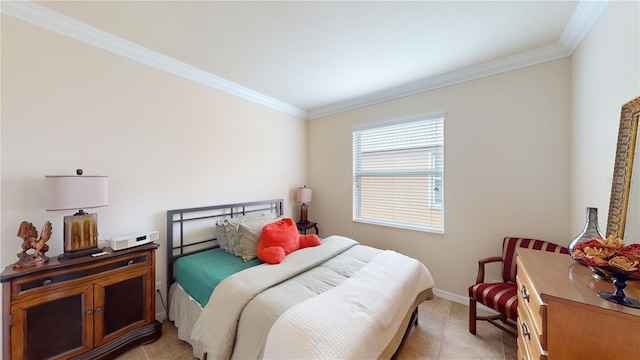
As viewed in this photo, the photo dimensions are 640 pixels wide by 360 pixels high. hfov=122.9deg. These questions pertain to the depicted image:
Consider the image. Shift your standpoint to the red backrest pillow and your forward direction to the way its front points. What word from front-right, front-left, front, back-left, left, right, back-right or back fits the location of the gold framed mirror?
front

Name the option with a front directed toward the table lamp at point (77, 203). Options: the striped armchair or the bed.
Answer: the striped armchair

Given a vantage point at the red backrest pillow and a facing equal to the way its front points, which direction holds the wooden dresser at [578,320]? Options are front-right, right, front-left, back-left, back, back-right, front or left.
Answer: front

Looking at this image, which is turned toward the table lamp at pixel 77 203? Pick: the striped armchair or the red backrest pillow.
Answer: the striped armchair

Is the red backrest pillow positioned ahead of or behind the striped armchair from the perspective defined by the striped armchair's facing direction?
ahead

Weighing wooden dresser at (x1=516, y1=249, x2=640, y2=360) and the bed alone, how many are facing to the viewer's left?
1

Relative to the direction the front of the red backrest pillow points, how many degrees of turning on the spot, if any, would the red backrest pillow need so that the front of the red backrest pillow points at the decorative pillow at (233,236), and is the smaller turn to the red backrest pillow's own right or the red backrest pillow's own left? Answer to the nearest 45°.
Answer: approximately 135° to the red backrest pillow's own right

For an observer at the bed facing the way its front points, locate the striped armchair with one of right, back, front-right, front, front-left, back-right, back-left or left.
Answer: front-left

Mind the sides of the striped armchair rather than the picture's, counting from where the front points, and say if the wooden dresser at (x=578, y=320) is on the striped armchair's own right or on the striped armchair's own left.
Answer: on the striped armchair's own left

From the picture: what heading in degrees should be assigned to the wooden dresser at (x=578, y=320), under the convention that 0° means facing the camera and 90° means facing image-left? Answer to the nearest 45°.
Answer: approximately 90°

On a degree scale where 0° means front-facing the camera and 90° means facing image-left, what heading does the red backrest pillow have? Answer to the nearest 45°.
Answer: approximately 315°
